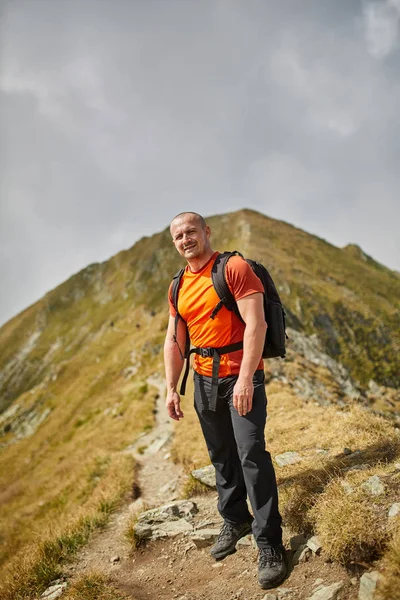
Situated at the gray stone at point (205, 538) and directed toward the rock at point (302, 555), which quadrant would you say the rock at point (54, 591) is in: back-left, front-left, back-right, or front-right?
back-right

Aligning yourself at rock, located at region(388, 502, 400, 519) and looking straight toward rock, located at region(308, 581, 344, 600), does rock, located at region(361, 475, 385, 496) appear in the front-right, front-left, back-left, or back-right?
back-right

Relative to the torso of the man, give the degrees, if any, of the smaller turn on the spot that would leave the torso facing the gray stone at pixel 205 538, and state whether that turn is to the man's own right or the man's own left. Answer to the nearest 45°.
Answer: approximately 90° to the man's own right

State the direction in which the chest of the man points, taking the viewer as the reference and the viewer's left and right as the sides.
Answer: facing the viewer and to the left of the viewer

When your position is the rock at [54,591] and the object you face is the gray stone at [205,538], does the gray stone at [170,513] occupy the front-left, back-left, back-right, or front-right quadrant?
front-left
